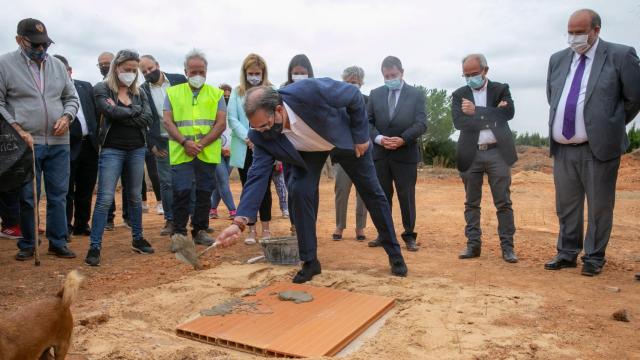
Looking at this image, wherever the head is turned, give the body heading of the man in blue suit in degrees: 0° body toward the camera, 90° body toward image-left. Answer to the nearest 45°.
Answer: approximately 45°

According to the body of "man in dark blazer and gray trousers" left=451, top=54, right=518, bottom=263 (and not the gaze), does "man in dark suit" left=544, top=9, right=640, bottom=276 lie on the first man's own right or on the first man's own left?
on the first man's own left

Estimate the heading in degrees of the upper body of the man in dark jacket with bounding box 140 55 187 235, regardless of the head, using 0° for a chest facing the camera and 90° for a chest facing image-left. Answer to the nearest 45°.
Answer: approximately 0°

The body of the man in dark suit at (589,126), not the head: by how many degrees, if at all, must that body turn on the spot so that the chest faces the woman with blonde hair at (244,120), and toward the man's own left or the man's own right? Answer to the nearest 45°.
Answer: approximately 45° to the man's own right

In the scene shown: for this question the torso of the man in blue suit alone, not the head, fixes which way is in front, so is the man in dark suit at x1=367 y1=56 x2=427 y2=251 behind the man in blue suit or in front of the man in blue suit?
behind

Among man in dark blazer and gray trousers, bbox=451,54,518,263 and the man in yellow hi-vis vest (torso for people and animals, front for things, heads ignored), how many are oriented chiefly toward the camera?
2

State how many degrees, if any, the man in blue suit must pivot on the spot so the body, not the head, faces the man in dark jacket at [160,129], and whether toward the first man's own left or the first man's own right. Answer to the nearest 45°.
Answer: approximately 90° to the first man's own right

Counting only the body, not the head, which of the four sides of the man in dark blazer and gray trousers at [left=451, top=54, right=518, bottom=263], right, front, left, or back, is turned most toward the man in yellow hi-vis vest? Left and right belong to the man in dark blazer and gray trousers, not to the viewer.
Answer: right

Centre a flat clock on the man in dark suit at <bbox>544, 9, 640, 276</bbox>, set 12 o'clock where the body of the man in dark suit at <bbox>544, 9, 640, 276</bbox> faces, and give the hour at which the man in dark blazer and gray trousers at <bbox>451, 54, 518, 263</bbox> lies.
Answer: the man in dark blazer and gray trousers at <bbox>451, 54, 518, 263</bbox> is roughly at 2 o'clock from the man in dark suit at <bbox>544, 9, 640, 276</bbox>.

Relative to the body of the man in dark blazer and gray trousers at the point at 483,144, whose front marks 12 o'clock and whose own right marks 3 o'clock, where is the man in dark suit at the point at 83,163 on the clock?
the man in dark suit at the point at 83,163 is roughly at 3 o'clock from the man in dark blazer and gray trousers at the point at 483,144.
